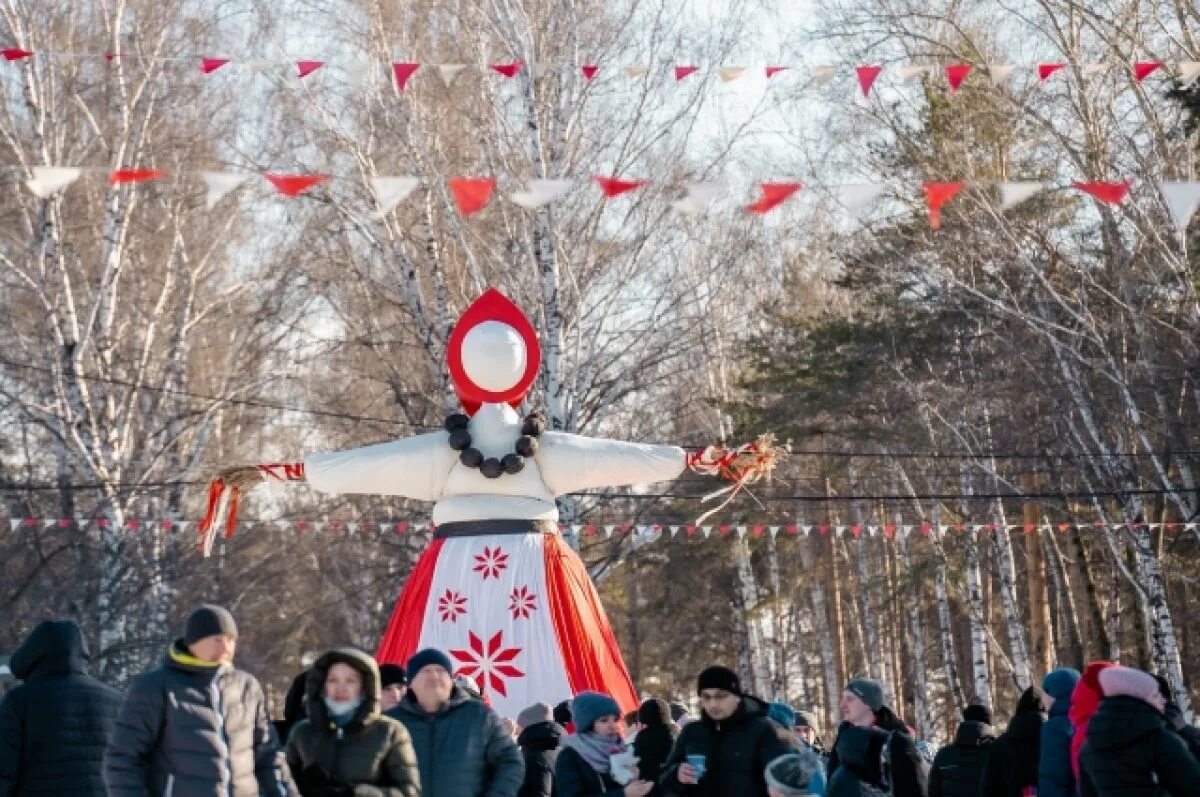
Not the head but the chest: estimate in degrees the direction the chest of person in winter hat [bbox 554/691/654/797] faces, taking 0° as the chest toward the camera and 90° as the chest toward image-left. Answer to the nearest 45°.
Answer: approximately 315°

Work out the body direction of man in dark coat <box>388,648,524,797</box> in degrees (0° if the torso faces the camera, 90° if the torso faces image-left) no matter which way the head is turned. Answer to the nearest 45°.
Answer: approximately 0°

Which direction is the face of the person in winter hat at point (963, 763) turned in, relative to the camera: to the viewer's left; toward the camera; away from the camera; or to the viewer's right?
away from the camera

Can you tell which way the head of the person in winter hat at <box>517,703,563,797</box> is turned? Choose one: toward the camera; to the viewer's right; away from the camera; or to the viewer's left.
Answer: away from the camera

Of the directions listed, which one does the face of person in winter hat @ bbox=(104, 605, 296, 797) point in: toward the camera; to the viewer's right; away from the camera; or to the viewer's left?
to the viewer's right

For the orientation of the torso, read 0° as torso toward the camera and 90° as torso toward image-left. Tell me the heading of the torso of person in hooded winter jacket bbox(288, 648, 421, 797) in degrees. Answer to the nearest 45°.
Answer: approximately 0°

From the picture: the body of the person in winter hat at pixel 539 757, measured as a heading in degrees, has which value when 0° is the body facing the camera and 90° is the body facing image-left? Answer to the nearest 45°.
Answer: approximately 180°

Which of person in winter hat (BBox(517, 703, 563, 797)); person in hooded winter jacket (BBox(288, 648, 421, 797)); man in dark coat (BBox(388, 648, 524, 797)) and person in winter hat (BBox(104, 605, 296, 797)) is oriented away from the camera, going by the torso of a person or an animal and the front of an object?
person in winter hat (BBox(517, 703, 563, 797))
